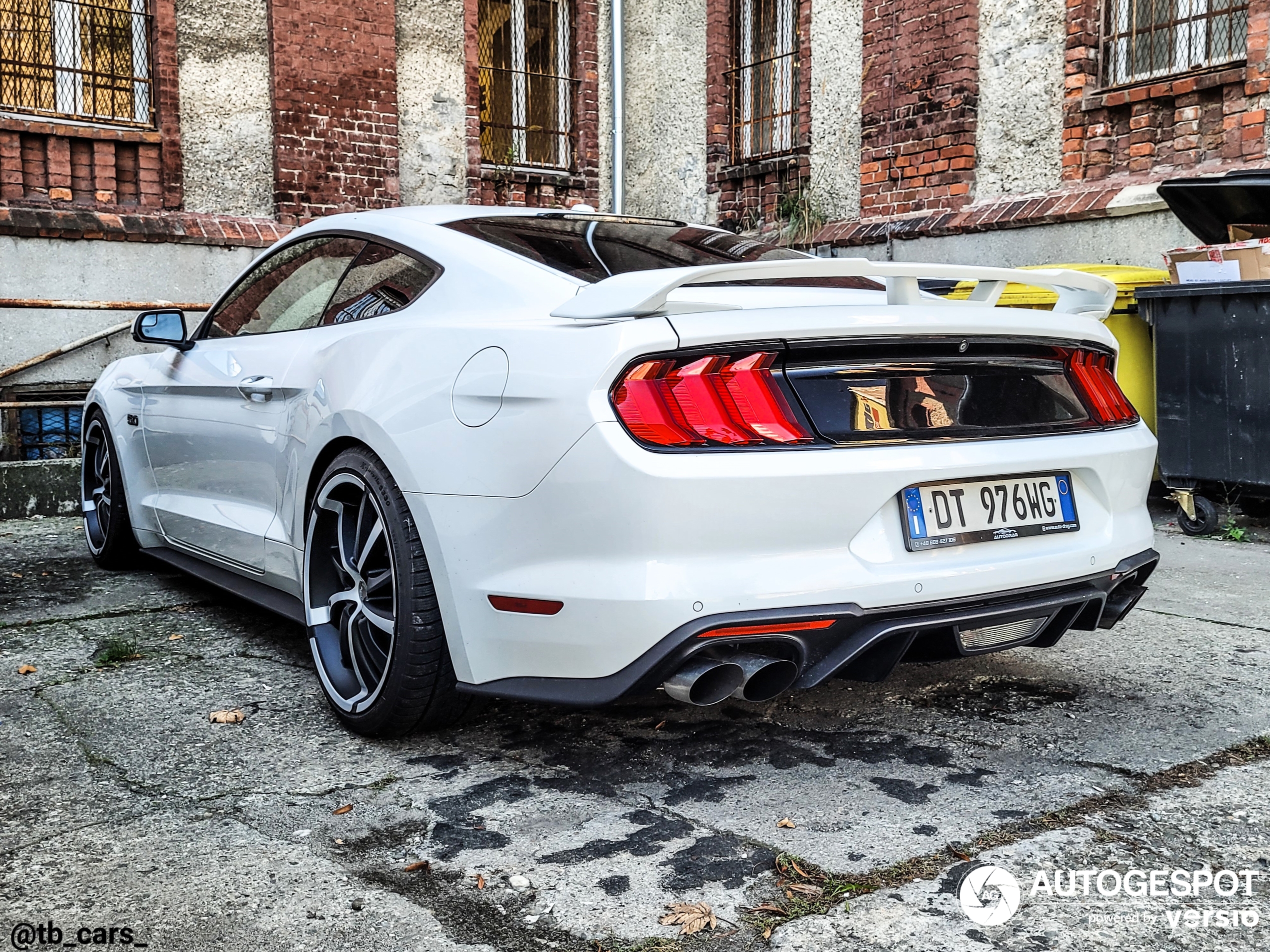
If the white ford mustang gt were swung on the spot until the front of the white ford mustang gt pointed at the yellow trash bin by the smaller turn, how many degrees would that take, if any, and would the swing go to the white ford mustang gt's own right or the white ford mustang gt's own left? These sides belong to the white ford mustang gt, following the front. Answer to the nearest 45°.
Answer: approximately 90° to the white ford mustang gt's own right

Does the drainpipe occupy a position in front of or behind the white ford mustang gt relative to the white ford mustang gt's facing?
in front

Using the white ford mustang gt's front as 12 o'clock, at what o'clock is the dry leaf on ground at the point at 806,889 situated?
The dry leaf on ground is roughly at 7 o'clock from the white ford mustang gt.

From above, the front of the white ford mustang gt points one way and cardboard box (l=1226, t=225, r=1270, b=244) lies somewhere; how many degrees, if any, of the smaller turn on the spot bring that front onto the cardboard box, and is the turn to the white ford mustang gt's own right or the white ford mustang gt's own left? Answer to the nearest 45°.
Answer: approximately 90° to the white ford mustang gt's own right

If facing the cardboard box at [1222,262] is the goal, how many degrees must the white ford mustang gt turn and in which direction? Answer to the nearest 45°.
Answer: approximately 90° to its right

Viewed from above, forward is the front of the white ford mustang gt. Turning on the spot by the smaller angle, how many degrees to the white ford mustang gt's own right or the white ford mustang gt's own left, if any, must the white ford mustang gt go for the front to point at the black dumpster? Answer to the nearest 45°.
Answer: approximately 90° to the white ford mustang gt's own right

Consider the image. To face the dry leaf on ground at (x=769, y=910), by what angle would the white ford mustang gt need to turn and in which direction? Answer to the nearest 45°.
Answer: approximately 135° to its left

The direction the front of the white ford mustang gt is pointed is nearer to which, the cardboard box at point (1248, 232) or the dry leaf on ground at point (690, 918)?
the cardboard box

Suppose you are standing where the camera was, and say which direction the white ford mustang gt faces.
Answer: facing away from the viewer and to the left of the viewer
